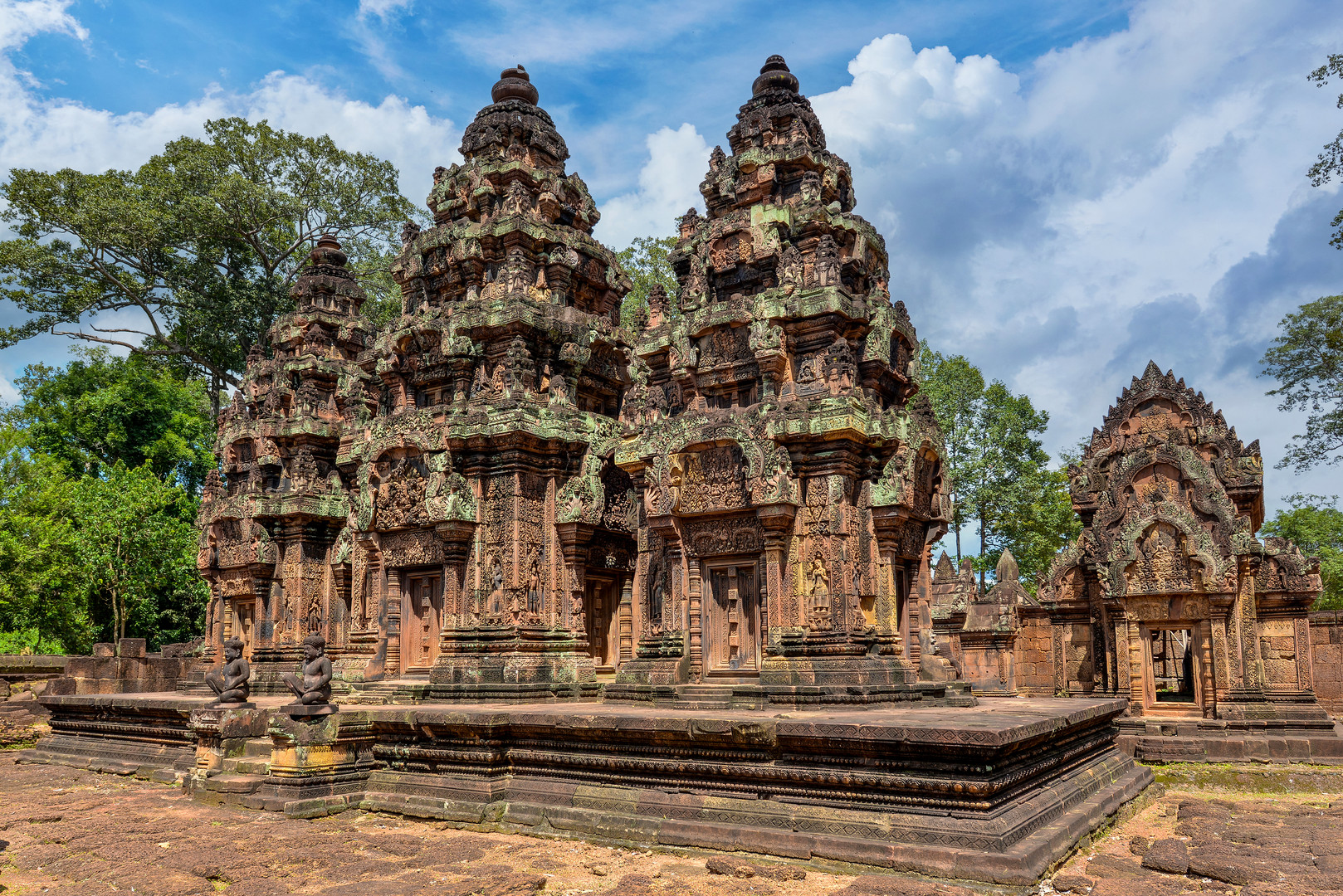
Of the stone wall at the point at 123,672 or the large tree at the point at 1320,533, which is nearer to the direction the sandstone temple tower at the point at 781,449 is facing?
the stone wall

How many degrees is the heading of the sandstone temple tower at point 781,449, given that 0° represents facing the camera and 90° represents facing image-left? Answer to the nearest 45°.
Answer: approximately 45°

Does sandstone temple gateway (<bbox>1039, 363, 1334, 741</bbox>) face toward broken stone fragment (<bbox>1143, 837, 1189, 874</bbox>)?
yes

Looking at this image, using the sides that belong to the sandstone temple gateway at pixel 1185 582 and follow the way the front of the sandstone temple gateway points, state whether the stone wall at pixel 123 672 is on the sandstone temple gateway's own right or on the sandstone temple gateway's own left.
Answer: on the sandstone temple gateway's own right

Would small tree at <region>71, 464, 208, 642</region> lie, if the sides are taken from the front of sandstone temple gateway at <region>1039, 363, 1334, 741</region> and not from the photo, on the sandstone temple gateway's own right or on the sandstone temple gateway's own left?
on the sandstone temple gateway's own right

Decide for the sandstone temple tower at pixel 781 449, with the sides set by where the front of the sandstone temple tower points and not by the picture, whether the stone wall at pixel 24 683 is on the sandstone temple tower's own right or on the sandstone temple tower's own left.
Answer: on the sandstone temple tower's own right

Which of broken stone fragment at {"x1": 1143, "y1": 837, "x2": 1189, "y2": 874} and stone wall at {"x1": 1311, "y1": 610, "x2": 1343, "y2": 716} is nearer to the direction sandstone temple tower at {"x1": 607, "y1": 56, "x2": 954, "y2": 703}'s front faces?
the broken stone fragment

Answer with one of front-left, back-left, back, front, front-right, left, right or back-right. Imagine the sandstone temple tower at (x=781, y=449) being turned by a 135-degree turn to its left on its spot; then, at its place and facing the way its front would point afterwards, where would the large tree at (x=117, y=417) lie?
back-left

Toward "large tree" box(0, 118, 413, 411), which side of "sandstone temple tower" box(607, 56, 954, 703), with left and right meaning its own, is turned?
right
